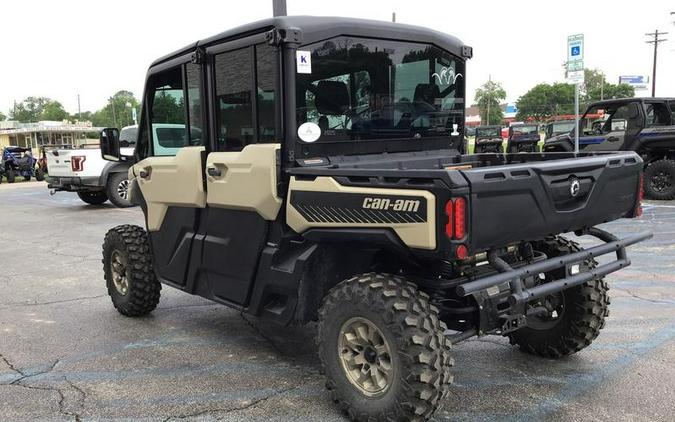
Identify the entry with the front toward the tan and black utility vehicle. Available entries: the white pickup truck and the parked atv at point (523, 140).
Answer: the parked atv

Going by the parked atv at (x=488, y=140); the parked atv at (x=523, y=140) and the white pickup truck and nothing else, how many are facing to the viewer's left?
0

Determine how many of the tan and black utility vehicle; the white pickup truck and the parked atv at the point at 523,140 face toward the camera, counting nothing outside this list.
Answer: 1

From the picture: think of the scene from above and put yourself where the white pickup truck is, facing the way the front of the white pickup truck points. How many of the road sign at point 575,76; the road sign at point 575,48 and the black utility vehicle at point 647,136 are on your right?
3

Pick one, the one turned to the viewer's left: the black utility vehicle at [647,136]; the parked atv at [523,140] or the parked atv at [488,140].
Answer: the black utility vehicle

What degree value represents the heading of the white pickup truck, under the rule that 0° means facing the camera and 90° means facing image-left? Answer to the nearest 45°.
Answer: approximately 225°

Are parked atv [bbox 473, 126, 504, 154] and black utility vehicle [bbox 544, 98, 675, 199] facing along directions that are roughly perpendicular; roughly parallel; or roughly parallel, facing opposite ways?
roughly perpendicular

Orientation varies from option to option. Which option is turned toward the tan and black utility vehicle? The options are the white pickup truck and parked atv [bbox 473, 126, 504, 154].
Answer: the parked atv

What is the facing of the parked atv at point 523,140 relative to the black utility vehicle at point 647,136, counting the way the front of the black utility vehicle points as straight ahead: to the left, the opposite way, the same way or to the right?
to the left

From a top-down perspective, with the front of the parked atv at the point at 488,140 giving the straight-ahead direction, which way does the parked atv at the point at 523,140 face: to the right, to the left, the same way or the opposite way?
the same way

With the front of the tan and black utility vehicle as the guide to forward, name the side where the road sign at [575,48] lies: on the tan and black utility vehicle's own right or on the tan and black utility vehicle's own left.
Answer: on the tan and black utility vehicle's own right

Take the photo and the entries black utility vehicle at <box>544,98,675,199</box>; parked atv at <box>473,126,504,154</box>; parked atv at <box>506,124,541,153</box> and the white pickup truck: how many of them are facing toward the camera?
2

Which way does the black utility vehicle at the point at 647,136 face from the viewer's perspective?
to the viewer's left

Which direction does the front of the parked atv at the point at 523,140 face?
toward the camera

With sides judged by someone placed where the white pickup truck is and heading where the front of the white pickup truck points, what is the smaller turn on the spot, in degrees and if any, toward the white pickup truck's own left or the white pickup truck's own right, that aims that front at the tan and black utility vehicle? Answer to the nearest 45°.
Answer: approximately 135° to the white pickup truck's own right

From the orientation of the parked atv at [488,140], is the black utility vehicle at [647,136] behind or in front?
in front
